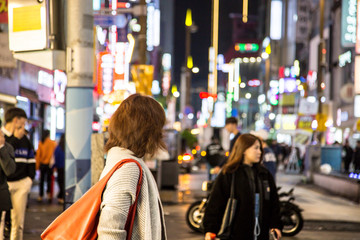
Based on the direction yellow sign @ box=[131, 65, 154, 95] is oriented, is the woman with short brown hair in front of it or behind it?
in front

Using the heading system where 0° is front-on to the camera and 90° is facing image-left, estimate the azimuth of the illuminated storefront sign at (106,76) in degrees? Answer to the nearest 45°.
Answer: approximately 0°

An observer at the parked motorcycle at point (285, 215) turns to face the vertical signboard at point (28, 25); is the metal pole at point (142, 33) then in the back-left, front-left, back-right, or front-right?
back-right

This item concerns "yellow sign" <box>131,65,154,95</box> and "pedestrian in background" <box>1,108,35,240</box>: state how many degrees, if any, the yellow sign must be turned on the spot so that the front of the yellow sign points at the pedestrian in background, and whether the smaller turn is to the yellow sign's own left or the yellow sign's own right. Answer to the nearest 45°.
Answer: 0° — it already faces them

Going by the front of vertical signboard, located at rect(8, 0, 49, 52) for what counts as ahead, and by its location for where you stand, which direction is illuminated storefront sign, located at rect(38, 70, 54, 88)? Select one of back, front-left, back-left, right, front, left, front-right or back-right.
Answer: back

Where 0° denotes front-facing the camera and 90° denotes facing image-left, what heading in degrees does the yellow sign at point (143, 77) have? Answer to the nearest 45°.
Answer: approximately 0°

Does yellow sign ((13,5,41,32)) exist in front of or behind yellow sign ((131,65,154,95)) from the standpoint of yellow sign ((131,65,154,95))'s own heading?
in front
